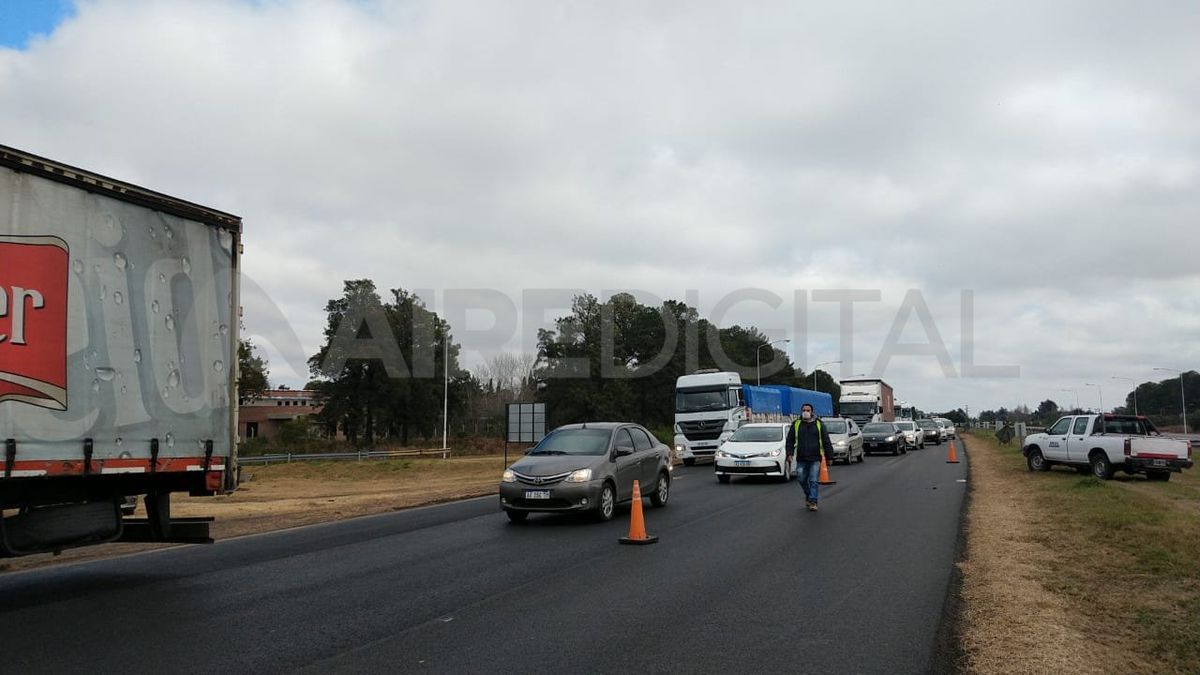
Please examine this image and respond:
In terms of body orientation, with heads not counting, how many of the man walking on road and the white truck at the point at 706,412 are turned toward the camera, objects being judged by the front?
2

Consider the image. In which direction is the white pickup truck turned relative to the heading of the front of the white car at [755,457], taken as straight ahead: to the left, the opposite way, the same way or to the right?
to the right

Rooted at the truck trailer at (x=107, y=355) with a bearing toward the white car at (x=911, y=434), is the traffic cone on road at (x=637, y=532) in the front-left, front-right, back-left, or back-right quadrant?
front-right

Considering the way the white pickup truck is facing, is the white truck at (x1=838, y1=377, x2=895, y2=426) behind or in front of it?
in front

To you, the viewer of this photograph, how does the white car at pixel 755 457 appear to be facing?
facing the viewer and to the left of the viewer

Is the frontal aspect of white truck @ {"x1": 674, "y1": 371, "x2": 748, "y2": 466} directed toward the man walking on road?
yes

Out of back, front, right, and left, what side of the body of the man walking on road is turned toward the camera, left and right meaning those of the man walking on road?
front

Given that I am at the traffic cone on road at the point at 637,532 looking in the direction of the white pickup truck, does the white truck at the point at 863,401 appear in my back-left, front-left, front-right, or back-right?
front-left

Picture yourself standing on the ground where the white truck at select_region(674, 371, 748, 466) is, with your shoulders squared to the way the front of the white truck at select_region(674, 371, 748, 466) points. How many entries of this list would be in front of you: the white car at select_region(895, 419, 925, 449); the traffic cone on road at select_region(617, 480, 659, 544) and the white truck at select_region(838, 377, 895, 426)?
1

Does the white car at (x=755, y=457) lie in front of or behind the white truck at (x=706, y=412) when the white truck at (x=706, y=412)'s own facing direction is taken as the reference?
in front

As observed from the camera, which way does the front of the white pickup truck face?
facing away from the viewer and to the left of the viewer

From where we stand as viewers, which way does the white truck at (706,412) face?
facing the viewer
